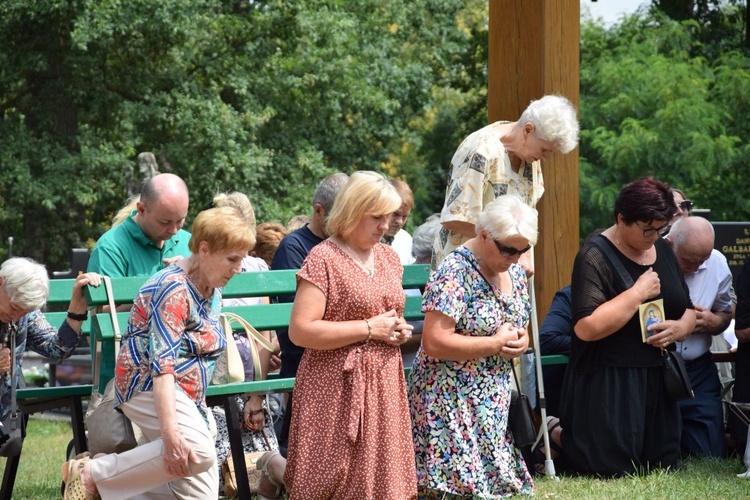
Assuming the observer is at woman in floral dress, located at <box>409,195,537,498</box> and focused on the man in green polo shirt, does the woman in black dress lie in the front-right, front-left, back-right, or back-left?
back-right

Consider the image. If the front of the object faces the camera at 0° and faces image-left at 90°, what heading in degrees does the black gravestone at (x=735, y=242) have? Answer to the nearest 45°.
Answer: approximately 0°

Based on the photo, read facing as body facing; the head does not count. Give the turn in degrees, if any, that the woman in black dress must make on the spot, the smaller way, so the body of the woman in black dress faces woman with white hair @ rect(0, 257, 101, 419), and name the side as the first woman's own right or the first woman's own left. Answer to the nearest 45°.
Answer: approximately 90° to the first woman's own right

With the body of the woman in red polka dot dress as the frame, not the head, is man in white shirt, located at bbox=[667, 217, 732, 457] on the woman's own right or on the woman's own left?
on the woman's own left

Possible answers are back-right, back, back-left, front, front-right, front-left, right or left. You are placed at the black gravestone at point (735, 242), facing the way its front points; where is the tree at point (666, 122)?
back
